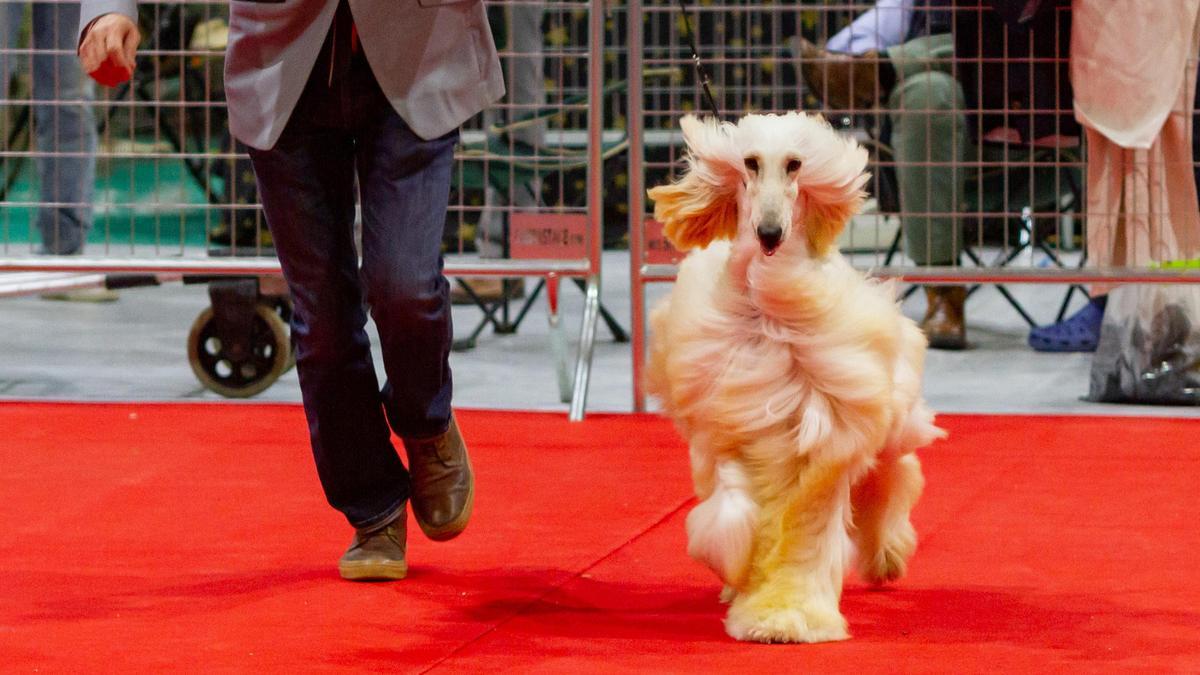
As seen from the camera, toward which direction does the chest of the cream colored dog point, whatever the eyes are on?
toward the camera

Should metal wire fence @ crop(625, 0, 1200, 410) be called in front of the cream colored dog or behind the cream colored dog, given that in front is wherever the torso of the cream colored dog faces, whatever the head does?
behind

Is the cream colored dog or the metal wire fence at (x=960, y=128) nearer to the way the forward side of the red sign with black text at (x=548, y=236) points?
the cream colored dog

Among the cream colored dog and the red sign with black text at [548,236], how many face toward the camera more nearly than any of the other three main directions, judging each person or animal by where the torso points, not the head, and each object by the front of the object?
2

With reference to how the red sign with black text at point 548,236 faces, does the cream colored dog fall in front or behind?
in front

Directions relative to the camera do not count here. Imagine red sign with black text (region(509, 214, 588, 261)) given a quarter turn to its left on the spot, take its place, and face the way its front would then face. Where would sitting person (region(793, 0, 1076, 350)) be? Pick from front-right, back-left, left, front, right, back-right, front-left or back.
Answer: front

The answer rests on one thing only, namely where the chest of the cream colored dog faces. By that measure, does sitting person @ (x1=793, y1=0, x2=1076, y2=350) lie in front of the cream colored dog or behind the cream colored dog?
behind
